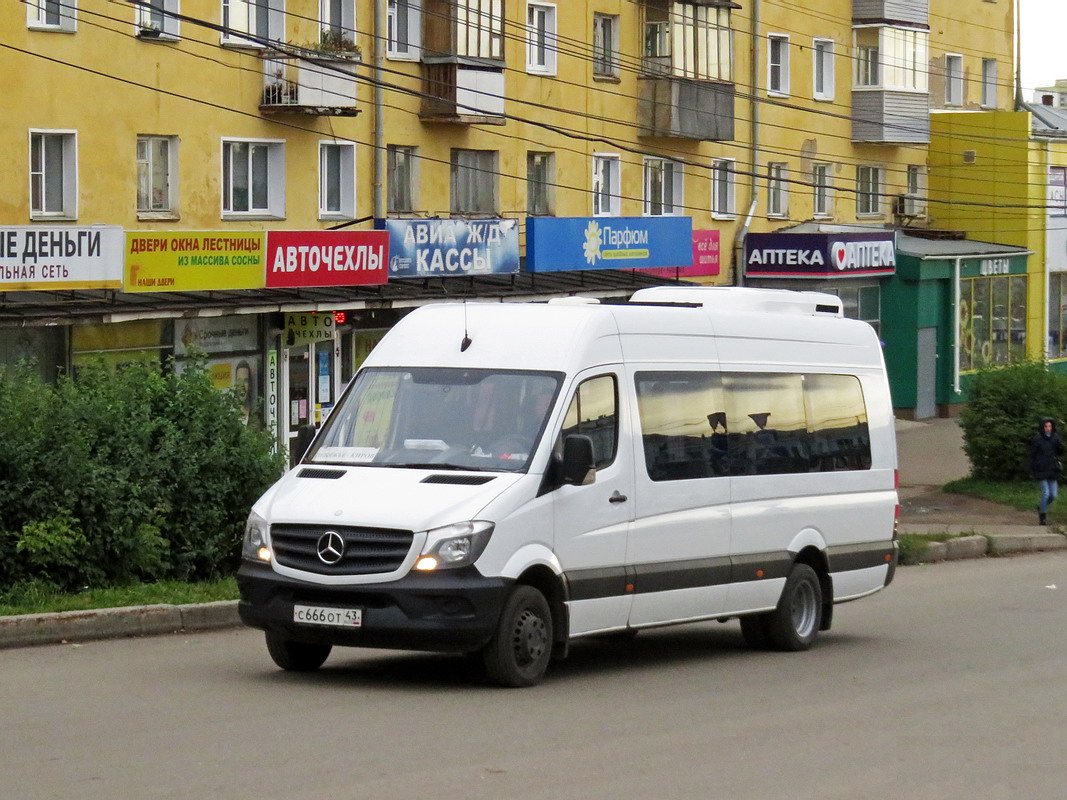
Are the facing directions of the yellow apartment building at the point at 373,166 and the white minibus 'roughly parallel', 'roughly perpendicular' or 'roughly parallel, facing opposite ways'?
roughly perpendicular

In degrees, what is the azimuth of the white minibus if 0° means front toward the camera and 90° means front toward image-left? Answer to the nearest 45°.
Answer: approximately 45°

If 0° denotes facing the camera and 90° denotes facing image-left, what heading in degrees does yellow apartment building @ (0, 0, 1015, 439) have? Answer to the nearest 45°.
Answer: approximately 315°

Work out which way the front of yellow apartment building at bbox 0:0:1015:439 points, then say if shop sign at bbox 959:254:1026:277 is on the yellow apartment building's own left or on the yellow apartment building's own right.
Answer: on the yellow apartment building's own left

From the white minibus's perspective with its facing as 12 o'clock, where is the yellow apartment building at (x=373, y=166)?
The yellow apartment building is roughly at 4 o'clock from the white minibus.

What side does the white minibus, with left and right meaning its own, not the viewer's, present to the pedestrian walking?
back

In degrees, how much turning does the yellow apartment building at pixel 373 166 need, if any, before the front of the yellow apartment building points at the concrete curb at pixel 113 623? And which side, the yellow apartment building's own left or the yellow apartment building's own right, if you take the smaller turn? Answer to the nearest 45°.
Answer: approximately 45° to the yellow apartment building's own right

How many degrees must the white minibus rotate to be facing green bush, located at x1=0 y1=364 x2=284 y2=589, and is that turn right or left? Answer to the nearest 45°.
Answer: approximately 90° to its right

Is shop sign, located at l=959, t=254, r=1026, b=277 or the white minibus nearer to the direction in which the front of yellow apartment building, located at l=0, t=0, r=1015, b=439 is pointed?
the white minibus

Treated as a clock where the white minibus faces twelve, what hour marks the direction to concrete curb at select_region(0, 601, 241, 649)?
The concrete curb is roughly at 2 o'clock from the white minibus.

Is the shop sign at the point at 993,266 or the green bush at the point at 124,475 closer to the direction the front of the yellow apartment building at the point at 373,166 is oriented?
the green bush

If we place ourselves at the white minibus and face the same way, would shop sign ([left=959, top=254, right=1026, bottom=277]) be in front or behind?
behind
